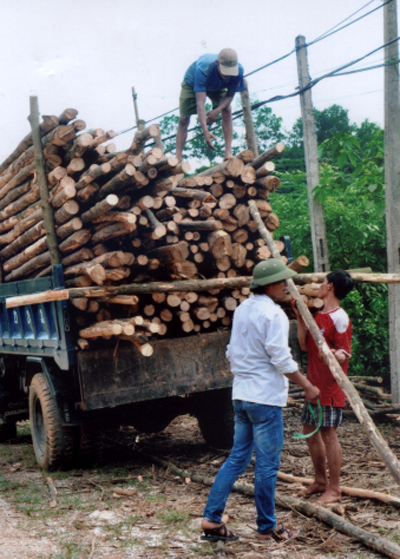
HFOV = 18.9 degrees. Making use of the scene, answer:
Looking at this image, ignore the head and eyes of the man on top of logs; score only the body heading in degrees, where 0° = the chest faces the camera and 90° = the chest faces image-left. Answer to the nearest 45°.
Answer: approximately 315°

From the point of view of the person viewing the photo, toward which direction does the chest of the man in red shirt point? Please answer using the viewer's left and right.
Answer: facing to the left of the viewer

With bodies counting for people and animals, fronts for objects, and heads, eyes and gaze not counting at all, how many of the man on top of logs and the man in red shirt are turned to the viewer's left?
1

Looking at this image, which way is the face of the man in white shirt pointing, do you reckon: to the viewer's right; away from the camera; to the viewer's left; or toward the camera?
to the viewer's right

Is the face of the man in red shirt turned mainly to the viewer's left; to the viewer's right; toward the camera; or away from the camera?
to the viewer's left

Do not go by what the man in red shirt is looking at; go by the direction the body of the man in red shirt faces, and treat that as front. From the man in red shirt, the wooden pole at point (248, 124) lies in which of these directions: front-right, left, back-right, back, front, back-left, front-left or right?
right

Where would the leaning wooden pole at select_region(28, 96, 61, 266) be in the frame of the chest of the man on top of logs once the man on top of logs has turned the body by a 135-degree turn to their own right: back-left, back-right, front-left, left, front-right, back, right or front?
front-left

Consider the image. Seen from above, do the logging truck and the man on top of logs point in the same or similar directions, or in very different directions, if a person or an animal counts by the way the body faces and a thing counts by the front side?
very different directions
